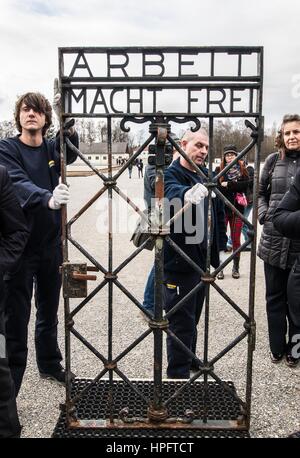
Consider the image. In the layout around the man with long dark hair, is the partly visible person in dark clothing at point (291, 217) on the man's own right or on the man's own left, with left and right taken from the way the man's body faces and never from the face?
on the man's own left

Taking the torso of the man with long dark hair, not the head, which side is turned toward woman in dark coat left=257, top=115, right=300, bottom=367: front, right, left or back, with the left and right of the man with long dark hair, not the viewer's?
left

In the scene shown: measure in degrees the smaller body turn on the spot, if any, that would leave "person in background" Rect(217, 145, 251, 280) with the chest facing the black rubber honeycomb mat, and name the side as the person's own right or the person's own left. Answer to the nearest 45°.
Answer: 0° — they already face it

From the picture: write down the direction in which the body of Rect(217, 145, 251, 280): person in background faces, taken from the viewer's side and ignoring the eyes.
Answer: toward the camera

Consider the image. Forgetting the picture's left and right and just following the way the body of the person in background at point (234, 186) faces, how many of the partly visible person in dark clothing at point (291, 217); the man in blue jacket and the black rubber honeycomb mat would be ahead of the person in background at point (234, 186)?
3

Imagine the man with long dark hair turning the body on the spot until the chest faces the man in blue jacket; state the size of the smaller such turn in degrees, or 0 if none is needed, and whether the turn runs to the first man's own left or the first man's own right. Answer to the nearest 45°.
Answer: approximately 90° to the first man's own left

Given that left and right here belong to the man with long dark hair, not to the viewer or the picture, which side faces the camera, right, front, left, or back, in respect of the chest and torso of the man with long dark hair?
front

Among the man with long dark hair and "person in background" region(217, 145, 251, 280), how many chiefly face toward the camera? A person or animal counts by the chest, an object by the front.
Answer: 2

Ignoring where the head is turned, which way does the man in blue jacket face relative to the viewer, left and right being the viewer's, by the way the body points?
facing the viewer and to the right of the viewer

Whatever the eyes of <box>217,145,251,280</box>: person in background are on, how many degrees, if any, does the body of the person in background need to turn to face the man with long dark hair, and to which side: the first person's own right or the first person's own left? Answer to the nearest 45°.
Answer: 0° — they already face them

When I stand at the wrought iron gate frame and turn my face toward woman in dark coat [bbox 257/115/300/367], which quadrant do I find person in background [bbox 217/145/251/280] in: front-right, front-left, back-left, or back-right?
front-left
